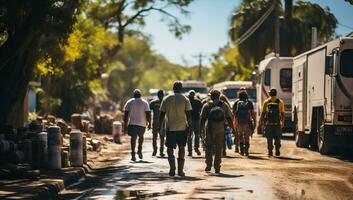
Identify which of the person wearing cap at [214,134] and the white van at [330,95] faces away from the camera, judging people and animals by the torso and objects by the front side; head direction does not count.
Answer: the person wearing cap

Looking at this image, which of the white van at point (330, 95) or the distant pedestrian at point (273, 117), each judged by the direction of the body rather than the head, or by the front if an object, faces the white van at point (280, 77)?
the distant pedestrian

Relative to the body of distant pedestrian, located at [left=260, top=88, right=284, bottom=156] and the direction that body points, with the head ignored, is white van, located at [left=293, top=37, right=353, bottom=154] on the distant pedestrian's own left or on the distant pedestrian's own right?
on the distant pedestrian's own right

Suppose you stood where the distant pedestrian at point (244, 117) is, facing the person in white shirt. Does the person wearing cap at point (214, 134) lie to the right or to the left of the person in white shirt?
left

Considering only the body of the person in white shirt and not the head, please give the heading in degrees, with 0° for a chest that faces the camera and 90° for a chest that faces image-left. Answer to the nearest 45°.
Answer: approximately 180°

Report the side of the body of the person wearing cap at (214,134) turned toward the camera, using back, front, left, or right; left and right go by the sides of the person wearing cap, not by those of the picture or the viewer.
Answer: back

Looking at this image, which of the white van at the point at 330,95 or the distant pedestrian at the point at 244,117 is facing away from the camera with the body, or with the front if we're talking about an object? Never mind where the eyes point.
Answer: the distant pedestrian

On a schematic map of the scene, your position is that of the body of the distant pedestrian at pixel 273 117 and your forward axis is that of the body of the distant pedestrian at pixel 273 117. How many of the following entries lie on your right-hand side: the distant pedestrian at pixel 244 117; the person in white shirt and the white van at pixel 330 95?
1

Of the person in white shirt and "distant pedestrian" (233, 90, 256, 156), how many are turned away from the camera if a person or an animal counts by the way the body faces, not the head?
2

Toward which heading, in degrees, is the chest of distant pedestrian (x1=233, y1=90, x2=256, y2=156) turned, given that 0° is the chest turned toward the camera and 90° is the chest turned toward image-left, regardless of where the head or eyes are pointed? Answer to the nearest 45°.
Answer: approximately 180°

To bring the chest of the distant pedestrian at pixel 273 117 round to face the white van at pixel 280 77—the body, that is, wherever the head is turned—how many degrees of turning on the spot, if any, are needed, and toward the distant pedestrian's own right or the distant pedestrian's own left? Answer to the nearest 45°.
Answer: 0° — they already face it

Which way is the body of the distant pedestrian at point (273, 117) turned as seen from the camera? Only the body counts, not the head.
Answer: away from the camera

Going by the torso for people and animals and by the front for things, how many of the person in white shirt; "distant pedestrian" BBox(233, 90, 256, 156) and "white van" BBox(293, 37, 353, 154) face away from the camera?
2

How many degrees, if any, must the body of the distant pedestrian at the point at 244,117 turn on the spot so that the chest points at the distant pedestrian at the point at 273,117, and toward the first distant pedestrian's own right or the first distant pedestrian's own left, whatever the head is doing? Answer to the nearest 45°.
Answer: approximately 90° to the first distant pedestrian's own right
